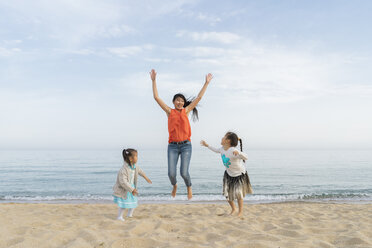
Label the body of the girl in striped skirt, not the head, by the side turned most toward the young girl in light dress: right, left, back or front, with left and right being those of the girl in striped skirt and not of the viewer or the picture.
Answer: front

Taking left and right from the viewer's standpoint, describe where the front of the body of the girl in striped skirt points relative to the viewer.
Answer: facing the viewer and to the left of the viewer
